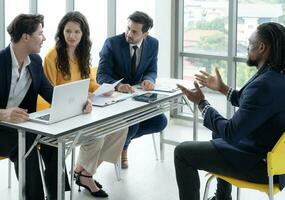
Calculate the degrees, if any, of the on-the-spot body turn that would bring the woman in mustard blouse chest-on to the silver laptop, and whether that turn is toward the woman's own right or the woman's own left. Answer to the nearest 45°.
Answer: approximately 45° to the woman's own right

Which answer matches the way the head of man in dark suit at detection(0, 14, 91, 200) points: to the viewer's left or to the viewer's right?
to the viewer's right

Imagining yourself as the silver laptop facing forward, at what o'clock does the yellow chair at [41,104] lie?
The yellow chair is roughly at 1 o'clock from the silver laptop.

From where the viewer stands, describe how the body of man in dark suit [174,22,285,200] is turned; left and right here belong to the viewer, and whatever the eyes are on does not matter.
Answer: facing to the left of the viewer

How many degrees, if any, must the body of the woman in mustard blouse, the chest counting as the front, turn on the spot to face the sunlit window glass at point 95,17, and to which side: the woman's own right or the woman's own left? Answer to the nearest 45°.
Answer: approximately 135° to the woman's own left
